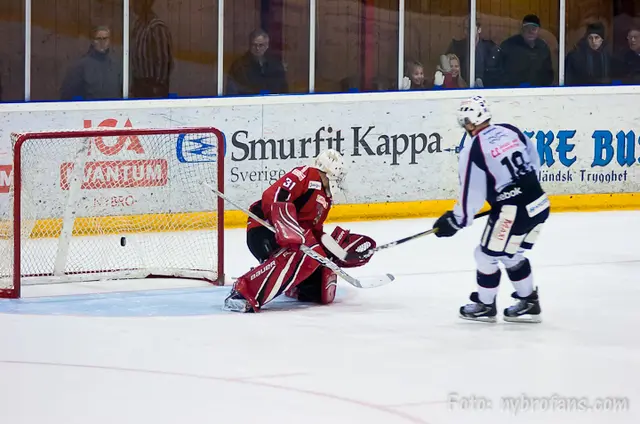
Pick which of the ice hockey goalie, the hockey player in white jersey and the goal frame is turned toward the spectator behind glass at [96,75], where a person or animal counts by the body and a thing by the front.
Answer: the hockey player in white jersey

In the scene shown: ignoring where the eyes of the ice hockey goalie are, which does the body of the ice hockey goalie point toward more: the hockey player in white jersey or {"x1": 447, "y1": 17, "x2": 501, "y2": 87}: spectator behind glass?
the hockey player in white jersey

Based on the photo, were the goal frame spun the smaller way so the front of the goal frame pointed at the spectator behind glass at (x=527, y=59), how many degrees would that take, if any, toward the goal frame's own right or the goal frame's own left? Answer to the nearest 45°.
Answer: approximately 90° to the goal frame's own left

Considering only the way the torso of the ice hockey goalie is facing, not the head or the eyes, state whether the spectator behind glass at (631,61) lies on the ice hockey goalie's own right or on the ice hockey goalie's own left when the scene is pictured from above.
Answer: on the ice hockey goalie's own left

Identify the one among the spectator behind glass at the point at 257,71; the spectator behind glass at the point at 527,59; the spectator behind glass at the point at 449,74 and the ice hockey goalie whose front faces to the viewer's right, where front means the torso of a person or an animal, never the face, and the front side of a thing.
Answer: the ice hockey goalie

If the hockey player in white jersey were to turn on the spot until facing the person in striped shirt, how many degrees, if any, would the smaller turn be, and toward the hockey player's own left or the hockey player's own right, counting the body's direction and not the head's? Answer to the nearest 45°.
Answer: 0° — they already face them

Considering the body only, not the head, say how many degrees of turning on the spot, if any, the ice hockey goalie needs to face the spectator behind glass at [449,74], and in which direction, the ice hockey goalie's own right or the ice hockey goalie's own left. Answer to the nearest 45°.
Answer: approximately 90° to the ice hockey goalie's own left

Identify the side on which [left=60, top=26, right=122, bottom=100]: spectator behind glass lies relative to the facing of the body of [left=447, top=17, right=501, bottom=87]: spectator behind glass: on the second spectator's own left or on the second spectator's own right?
on the second spectator's own right

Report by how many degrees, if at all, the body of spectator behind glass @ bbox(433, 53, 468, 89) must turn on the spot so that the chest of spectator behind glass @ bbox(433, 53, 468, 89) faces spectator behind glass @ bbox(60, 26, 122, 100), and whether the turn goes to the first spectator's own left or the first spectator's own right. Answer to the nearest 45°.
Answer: approximately 45° to the first spectator's own right

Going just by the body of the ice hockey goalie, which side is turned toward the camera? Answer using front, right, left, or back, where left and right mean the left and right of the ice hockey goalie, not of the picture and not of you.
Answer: right

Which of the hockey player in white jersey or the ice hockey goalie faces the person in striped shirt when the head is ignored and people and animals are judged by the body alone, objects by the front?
the hockey player in white jersey

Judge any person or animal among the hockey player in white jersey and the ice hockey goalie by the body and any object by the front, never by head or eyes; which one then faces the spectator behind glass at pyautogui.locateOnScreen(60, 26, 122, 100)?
the hockey player in white jersey
